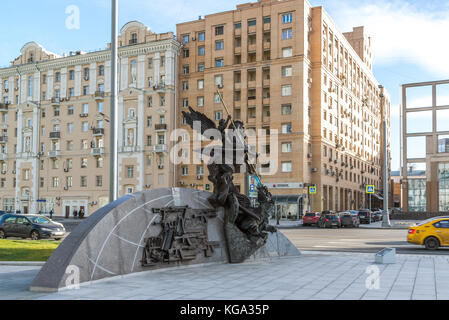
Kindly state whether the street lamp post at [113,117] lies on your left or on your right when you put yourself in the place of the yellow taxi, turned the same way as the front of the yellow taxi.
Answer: on your right
